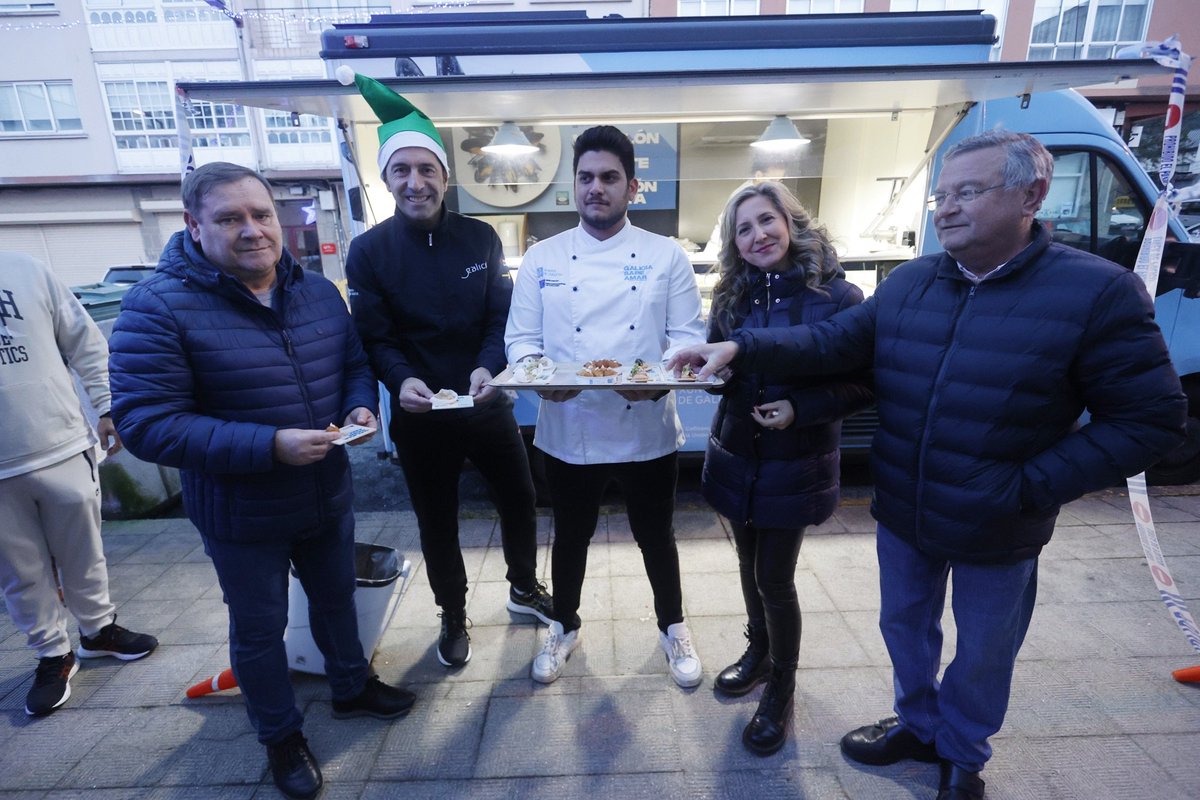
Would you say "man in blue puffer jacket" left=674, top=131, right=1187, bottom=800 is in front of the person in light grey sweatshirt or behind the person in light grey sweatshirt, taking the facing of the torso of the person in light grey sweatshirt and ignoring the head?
in front

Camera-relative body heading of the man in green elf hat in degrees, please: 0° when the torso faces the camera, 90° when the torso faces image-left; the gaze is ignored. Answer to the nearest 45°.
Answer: approximately 0°

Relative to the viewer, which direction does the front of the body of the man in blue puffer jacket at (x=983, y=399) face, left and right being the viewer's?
facing the viewer and to the left of the viewer

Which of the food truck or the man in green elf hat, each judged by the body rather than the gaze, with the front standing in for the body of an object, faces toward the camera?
the man in green elf hat

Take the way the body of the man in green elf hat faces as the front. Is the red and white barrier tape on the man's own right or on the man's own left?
on the man's own left

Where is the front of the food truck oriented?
to the viewer's right

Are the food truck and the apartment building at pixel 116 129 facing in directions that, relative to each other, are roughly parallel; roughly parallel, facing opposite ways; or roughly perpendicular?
roughly perpendicular

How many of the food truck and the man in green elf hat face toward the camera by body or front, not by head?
1

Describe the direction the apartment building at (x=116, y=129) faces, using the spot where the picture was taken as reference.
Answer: facing the viewer

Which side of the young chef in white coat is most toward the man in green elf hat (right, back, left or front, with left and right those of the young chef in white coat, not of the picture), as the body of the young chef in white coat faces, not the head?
right

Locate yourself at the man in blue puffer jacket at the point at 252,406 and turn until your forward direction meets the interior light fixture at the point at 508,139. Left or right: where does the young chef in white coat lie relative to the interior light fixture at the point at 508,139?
right

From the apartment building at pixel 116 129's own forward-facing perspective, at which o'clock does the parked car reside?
The parked car is roughly at 11 o'clock from the apartment building.

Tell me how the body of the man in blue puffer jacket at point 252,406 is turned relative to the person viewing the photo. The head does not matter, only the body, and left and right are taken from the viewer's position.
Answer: facing the viewer and to the right of the viewer

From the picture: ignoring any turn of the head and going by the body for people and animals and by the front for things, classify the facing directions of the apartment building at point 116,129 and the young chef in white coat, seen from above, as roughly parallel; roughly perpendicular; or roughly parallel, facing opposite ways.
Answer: roughly parallel

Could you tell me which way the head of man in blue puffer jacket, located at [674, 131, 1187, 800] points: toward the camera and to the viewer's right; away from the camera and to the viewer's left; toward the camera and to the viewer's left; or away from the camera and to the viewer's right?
toward the camera and to the viewer's left
